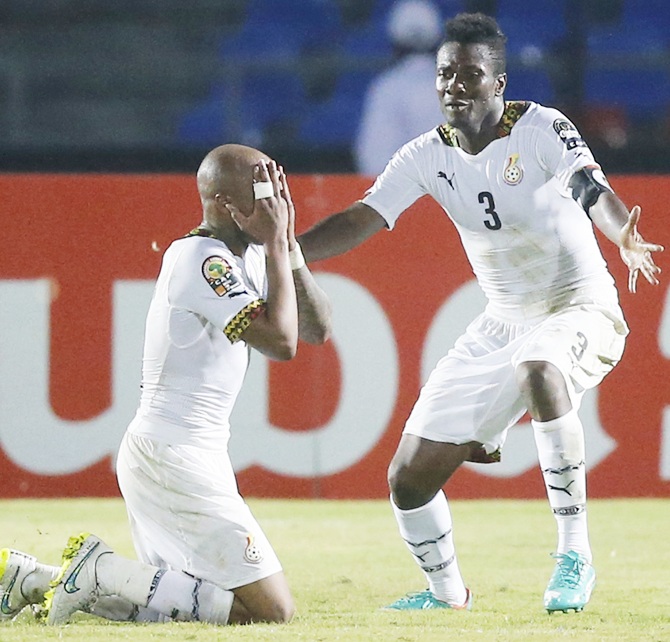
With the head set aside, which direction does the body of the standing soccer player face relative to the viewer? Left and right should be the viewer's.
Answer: facing the viewer and to the left of the viewer

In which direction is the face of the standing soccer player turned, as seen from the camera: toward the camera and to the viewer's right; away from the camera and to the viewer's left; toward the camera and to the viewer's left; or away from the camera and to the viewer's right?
toward the camera and to the viewer's left

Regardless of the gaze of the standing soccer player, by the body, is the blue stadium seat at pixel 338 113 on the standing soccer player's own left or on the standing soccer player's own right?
on the standing soccer player's own right

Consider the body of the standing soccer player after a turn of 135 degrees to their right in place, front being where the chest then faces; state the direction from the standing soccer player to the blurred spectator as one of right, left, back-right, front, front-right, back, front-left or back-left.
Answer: front
